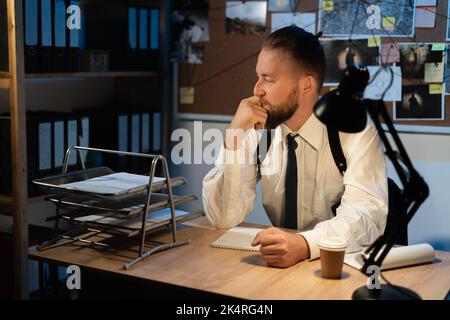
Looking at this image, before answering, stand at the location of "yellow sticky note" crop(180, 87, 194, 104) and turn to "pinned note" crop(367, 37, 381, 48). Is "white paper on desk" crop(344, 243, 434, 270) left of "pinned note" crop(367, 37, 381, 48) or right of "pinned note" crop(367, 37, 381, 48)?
right

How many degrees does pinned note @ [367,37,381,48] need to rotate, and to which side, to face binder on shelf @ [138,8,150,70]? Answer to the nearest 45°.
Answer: approximately 90° to its right

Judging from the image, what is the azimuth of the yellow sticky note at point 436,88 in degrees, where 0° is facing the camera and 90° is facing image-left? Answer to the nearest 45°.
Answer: approximately 0°

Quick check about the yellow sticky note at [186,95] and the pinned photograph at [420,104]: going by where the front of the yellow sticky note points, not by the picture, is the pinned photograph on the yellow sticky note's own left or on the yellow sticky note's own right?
on the yellow sticky note's own left

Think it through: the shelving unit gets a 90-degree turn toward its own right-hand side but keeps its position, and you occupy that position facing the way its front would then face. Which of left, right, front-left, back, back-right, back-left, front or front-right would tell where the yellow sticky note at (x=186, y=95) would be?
back-right

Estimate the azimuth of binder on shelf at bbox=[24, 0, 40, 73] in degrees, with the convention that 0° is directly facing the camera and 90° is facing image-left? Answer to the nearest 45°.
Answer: approximately 0°

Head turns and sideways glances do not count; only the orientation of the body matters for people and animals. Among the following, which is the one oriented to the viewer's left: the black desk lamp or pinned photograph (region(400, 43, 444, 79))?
the black desk lamp

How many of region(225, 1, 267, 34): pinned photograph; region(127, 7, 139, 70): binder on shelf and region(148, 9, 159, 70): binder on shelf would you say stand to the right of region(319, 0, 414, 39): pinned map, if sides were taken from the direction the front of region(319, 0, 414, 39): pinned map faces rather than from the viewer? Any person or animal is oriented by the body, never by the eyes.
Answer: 3

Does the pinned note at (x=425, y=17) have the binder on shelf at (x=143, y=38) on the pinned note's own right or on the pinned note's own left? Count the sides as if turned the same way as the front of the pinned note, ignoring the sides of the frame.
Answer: on the pinned note's own right
